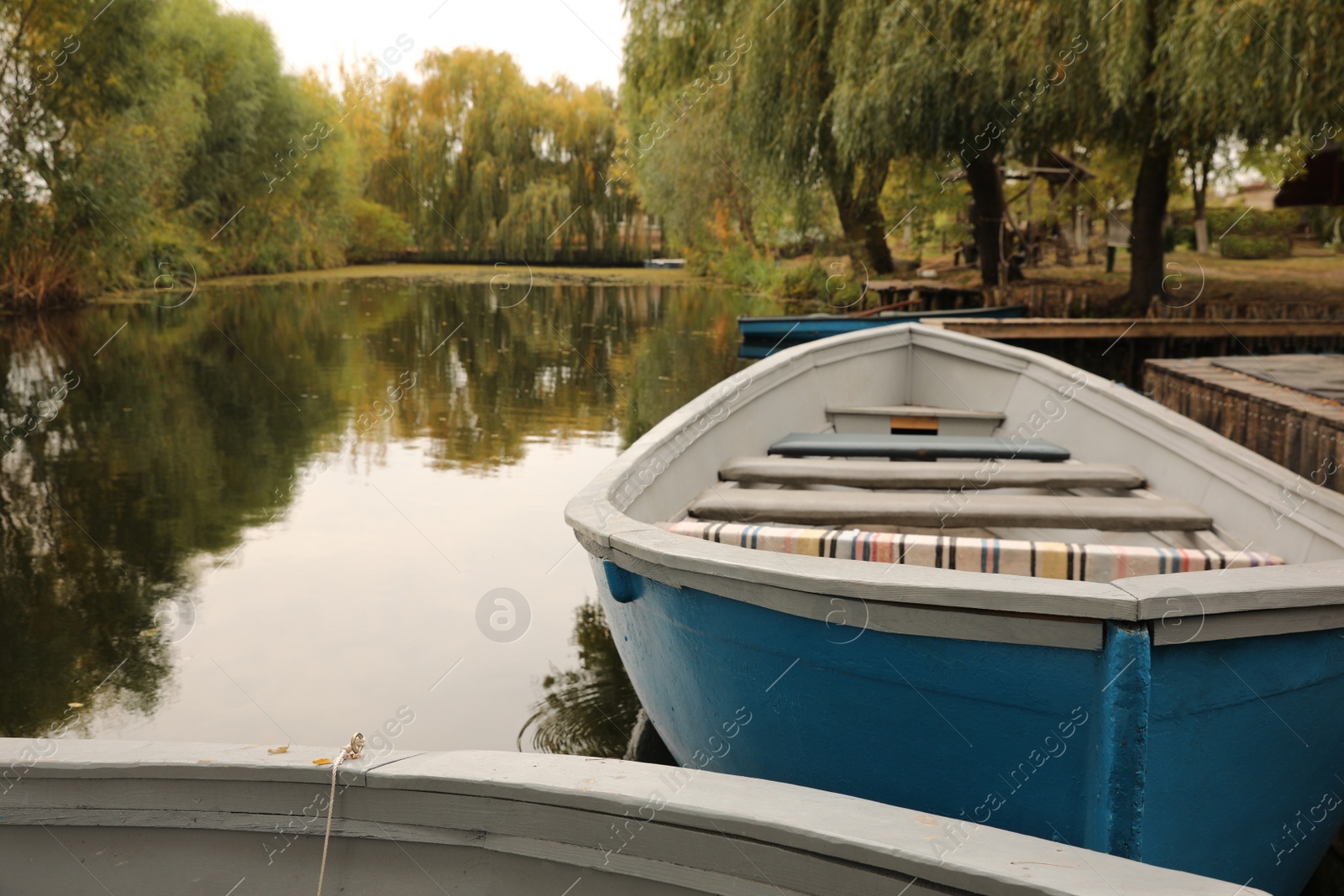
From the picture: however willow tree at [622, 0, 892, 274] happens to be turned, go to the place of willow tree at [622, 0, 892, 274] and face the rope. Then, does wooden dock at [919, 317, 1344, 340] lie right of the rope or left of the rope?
left
